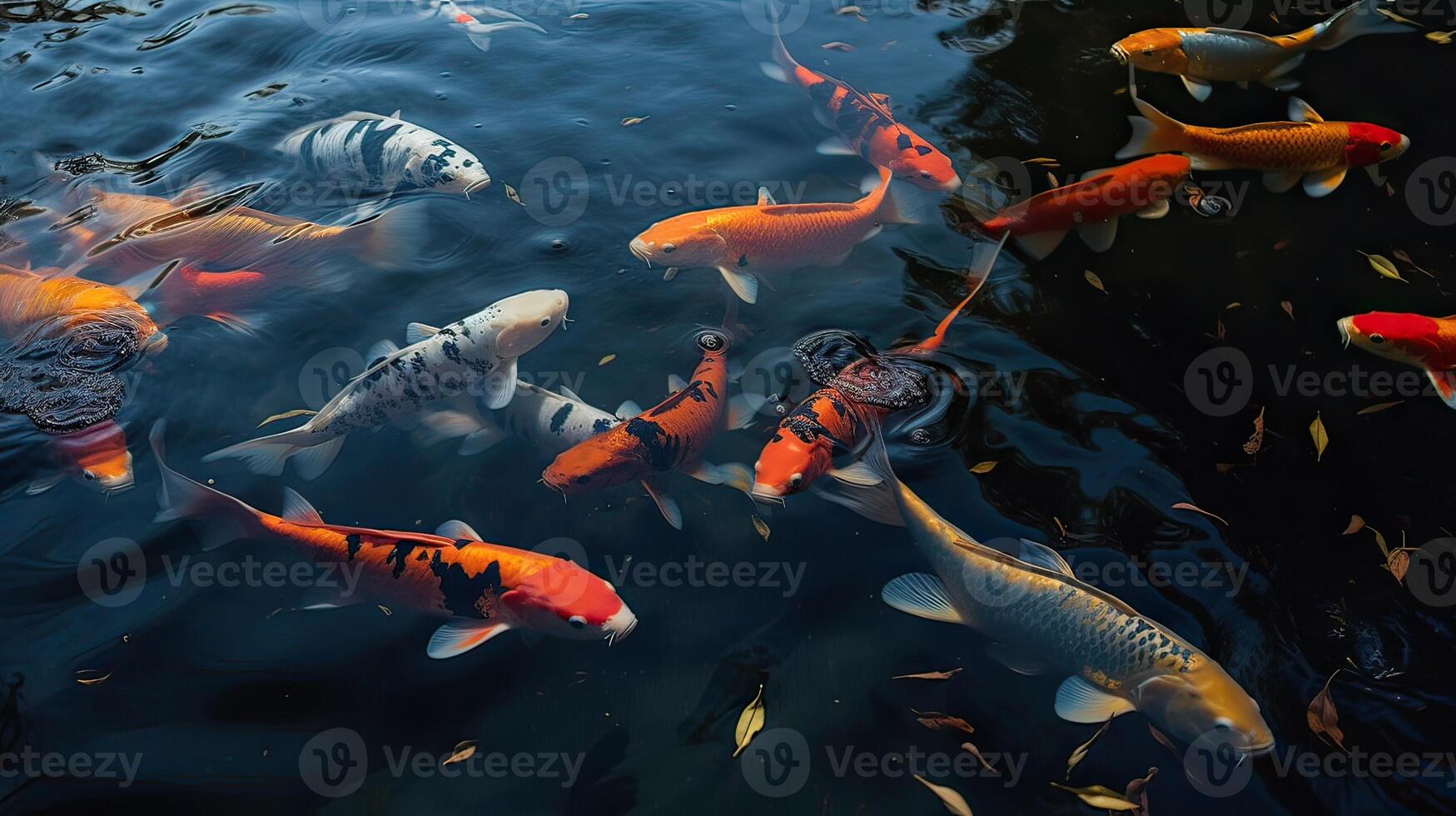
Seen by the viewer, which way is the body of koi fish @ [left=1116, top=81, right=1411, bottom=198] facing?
to the viewer's right

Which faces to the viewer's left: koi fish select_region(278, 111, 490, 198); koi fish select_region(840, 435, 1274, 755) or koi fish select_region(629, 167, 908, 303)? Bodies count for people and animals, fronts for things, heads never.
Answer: koi fish select_region(629, 167, 908, 303)

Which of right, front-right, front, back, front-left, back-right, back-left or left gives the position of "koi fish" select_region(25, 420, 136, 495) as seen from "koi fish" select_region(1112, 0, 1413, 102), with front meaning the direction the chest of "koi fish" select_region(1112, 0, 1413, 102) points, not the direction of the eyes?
front-left

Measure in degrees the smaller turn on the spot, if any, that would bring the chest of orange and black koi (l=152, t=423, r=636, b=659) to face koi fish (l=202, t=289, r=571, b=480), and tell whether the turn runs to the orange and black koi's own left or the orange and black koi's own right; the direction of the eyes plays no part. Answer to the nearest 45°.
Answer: approximately 135° to the orange and black koi's own left

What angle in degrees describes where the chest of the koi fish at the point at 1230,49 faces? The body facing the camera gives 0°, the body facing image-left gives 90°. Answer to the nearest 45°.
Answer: approximately 90°

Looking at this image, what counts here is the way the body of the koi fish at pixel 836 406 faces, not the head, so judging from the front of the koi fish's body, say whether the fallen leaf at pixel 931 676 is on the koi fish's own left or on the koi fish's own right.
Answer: on the koi fish's own left

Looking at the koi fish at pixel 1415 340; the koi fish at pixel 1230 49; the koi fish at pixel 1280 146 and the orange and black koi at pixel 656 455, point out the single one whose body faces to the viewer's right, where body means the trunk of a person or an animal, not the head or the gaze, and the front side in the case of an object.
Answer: the koi fish at pixel 1280 146

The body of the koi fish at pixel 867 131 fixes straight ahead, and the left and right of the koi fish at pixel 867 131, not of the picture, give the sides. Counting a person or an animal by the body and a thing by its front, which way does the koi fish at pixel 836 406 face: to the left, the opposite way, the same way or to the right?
to the right

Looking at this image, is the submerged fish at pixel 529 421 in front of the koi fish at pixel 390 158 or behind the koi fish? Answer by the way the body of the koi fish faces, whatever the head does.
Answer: in front

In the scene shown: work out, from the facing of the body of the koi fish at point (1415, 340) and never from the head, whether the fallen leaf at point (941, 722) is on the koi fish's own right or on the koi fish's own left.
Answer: on the koi fish's own left

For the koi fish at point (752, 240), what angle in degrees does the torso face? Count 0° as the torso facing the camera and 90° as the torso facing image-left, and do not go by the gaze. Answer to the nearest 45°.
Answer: approximately 90°

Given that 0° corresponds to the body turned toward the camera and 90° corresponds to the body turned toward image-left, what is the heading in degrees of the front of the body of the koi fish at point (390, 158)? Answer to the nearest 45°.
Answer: approximately 315°

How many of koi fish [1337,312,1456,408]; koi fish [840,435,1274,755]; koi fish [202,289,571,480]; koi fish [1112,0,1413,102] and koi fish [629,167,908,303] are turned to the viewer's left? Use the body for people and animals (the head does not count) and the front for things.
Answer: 3

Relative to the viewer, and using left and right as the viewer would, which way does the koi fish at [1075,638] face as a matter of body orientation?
facing the viewer and to the right of the viewer

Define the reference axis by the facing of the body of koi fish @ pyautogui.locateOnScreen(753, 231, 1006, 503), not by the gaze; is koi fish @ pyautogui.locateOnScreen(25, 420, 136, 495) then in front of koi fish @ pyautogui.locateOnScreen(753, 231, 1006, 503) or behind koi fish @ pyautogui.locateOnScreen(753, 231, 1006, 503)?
in front

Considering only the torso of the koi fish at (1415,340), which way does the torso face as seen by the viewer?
to the viewer's left

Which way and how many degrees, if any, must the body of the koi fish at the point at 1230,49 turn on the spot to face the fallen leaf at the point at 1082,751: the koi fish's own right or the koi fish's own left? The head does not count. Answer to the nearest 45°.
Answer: approximately 90° to the koi fish's own left

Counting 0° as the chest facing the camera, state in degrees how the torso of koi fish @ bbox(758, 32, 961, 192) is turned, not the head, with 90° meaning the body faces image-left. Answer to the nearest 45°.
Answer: approximately 315°
